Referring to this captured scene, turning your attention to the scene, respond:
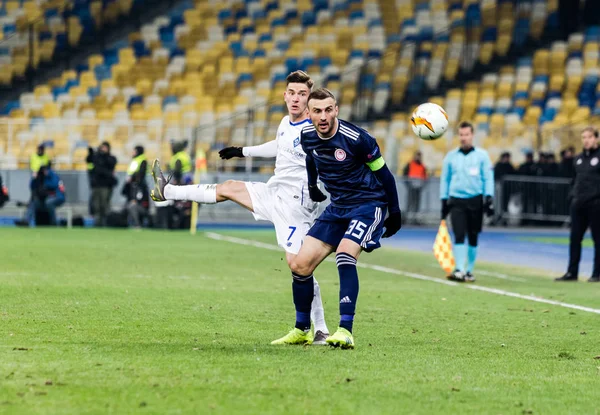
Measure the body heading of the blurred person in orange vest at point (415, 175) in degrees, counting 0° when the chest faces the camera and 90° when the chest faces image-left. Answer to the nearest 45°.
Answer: approximately 0°

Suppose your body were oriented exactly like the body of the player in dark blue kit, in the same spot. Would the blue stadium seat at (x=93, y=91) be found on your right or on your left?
on your right

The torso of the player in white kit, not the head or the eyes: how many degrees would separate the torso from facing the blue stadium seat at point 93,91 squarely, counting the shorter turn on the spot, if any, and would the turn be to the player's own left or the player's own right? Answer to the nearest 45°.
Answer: approximately 135° to the player's own right

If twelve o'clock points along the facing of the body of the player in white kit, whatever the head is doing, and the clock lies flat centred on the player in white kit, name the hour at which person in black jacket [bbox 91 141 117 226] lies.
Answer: The person in black jacket is roughly at 4 o'clock from the player in white kit.

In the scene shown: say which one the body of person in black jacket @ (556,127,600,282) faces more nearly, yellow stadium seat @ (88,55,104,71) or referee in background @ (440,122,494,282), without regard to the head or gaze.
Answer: the referee in background

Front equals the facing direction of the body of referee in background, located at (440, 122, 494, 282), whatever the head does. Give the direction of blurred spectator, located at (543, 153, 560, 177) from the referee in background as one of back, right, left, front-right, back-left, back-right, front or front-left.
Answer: back

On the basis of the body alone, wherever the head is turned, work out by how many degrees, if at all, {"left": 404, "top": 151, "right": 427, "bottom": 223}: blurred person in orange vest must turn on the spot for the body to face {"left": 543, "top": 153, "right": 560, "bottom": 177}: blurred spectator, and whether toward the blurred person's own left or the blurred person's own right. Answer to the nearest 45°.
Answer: approximately 90° to the blurred person's own left

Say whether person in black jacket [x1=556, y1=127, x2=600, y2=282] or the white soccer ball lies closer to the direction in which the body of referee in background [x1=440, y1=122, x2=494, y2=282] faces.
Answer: the white soccer ball

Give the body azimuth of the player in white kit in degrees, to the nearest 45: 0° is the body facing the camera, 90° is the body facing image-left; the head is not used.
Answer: approximately 45°
